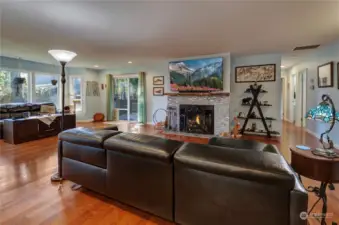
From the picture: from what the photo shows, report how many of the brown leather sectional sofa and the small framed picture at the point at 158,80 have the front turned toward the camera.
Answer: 1

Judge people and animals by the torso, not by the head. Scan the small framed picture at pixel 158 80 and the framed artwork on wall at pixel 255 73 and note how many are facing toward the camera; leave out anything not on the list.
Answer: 2

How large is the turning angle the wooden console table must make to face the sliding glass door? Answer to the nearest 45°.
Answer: approximately 90° to its left

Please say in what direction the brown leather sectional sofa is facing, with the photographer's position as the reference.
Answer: facing away from the viewer and to the right of the viewer

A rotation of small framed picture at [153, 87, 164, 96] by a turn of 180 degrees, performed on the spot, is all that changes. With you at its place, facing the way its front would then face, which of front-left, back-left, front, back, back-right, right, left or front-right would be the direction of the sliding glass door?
front-left

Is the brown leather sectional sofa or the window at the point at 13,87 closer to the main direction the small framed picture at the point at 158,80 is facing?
the brown leather sectional sofa

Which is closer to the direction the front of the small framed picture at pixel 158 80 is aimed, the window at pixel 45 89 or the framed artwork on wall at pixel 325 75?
the framed artwork on wall

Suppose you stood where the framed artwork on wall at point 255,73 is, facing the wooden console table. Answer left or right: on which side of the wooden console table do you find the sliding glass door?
right

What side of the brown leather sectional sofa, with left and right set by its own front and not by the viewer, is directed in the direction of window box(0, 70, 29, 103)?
left

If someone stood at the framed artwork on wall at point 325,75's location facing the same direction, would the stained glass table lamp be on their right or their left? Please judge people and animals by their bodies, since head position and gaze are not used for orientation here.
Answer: on their left

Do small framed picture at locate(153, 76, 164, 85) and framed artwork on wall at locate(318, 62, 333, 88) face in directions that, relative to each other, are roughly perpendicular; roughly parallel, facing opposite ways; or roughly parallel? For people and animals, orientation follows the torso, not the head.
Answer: roughly perpendicular
